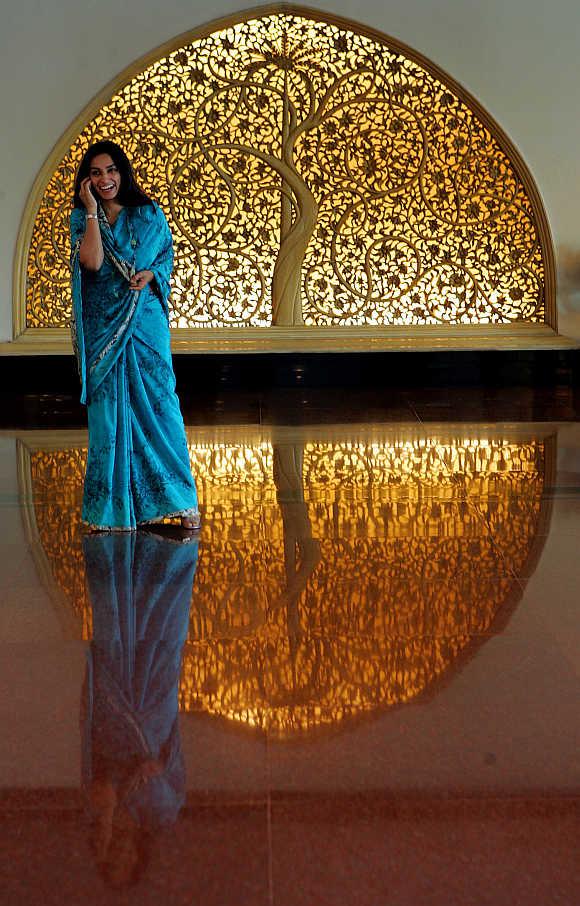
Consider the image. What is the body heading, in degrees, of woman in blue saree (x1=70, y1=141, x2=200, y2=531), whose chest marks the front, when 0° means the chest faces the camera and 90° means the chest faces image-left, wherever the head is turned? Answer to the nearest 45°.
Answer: approximately 0°

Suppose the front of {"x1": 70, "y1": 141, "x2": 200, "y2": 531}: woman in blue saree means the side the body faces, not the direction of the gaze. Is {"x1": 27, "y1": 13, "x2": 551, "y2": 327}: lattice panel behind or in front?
behind
